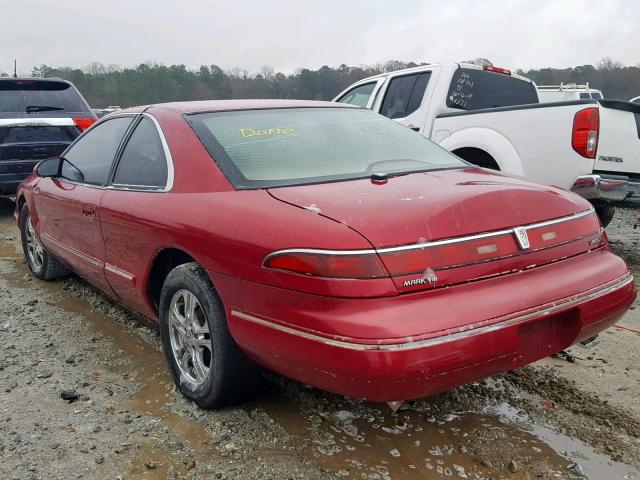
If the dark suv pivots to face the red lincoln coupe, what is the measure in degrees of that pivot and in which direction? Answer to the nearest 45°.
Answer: approximately 180°

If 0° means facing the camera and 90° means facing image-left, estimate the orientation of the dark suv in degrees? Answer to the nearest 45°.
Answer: approximately 180°

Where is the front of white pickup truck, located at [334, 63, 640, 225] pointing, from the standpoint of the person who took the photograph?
facing away from the viewer and to the left of the viewer

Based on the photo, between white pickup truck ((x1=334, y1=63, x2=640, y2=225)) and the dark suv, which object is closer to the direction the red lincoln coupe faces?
the dark suv

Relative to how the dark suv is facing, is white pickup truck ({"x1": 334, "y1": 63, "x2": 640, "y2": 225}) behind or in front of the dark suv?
behind

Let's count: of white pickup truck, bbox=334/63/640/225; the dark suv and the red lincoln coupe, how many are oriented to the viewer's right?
0

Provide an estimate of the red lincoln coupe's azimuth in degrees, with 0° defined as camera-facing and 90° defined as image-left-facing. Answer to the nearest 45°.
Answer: approximately 135°

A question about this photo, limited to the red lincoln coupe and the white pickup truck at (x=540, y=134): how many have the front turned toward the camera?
0

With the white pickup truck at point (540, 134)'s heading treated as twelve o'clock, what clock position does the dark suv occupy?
The dark suv is roughly at 11 o'clock from the white pickup truck.

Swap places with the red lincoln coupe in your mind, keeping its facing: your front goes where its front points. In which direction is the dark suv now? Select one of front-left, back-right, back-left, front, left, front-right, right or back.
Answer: front

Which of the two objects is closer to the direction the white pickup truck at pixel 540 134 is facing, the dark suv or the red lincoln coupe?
the dark suv
